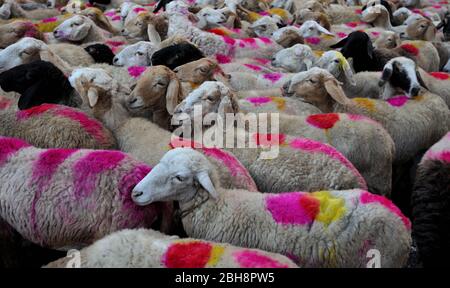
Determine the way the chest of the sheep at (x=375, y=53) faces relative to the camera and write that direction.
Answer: to the viewer's left

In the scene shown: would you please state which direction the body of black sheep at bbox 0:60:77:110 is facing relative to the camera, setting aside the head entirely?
to the viewer's left

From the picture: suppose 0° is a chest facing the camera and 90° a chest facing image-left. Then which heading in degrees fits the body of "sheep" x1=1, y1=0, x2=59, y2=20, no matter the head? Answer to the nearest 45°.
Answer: approximately 90°

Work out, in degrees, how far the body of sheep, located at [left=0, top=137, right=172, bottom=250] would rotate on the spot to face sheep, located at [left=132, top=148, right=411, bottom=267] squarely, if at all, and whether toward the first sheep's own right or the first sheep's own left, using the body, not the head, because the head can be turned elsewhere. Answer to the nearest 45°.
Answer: approximately 180°

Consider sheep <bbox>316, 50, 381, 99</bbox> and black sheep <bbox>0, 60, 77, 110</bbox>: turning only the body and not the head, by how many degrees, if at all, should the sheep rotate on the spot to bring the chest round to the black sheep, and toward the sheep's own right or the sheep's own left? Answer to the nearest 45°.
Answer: approximately 45° to the sheep's own left

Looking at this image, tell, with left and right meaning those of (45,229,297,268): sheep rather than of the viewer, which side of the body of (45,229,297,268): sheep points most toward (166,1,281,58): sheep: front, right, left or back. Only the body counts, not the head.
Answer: right

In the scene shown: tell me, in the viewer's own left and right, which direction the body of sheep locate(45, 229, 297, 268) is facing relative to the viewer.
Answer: facing to the left of the viewer

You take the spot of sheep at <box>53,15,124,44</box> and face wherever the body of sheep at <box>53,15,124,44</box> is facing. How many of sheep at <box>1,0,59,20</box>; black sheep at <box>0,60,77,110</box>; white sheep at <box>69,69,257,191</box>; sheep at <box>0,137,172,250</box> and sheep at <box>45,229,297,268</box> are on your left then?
4

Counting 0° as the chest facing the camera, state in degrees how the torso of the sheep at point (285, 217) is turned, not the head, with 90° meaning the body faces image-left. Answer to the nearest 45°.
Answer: approximately 90°

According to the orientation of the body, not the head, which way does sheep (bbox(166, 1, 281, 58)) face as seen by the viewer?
to the viewer's left

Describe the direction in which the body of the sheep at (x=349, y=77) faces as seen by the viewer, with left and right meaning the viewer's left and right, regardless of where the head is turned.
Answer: facing to the left of the viewer

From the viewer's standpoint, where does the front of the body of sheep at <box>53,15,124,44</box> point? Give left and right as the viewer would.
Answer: facing to the left of the viewer

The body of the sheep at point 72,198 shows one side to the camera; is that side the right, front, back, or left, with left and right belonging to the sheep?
left

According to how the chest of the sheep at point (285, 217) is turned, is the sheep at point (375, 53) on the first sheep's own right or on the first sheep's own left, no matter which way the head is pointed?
on the first sheep's own right

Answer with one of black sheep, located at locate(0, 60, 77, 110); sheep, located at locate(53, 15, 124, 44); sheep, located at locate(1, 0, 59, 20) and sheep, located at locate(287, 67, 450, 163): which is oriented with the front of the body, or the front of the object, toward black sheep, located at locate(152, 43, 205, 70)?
sheep, located at locate(287, 67, 450, 163)

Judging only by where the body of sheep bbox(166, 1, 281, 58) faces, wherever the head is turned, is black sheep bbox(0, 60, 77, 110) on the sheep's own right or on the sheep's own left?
on the sheep's own left
